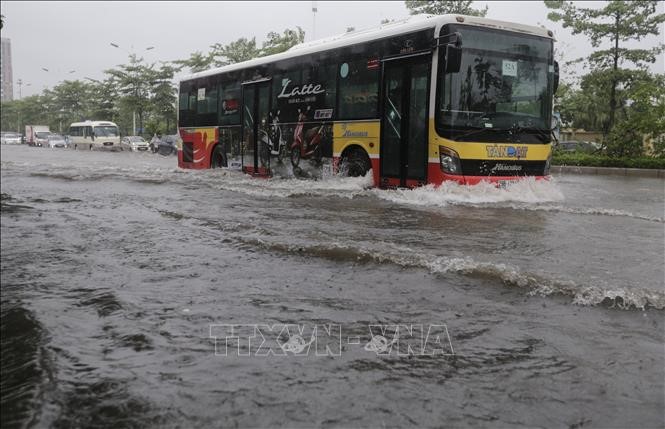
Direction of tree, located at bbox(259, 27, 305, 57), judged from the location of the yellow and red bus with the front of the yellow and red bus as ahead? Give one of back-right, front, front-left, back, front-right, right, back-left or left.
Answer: back-left

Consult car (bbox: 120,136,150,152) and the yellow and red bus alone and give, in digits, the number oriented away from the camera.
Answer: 0

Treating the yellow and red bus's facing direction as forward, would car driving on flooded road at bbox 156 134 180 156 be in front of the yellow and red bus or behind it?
behind

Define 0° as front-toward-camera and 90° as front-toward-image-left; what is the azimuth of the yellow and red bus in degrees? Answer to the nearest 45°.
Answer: approximately 315°

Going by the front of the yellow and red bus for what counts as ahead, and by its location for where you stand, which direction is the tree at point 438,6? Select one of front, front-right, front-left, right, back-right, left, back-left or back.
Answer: back-left

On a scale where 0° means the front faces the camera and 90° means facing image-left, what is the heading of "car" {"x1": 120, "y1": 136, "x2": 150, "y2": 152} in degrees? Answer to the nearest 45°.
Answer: approximately 315°
